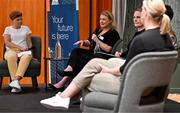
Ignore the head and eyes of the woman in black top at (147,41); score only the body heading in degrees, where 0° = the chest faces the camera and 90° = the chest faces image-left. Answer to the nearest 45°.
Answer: approximately 135°

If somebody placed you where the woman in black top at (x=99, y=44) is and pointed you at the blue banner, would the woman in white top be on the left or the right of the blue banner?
left

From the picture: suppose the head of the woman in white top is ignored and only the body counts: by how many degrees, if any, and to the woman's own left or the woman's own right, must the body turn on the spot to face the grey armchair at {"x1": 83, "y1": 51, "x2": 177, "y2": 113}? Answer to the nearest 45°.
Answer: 0° — they already face it

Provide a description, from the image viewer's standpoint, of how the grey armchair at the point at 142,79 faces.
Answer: facing away from the viewer and to the left of the viewer

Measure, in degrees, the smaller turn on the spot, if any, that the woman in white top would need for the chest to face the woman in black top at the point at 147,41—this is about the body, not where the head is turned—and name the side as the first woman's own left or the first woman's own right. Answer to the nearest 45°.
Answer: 0° — they already face them

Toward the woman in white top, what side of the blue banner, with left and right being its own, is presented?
right

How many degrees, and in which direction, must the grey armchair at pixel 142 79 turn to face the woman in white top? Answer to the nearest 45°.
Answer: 0° — it already faces them

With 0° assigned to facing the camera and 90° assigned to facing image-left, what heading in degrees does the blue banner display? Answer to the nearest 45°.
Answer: approximately 0°

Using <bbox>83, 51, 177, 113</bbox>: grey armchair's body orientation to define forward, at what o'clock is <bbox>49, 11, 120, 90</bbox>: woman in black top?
The woman in black top is roughly at 1 o'clock from the grey armchair.

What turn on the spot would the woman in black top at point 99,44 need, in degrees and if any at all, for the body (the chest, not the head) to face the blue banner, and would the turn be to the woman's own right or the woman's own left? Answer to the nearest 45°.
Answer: approximately 90° to the woman's own right

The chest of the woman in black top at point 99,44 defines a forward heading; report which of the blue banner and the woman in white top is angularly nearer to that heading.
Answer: the woman in white top

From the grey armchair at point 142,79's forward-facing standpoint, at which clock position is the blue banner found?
The blue banner is roughly at 1 o'clock from the grey armchair.

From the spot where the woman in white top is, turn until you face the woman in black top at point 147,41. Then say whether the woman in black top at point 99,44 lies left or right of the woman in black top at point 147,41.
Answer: left

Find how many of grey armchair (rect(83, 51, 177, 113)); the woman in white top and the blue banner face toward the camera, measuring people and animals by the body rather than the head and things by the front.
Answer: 2
